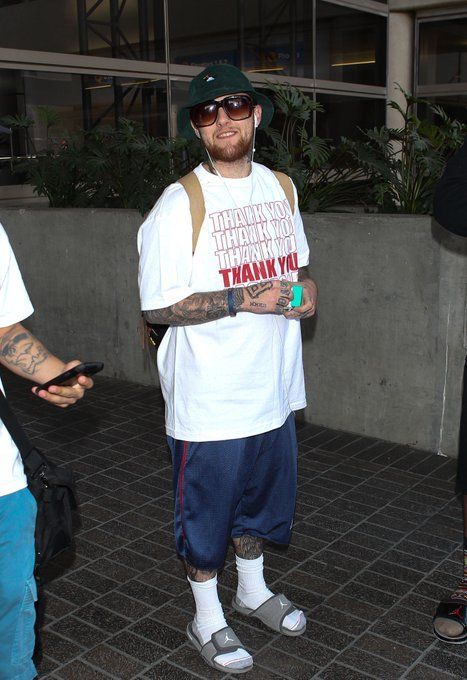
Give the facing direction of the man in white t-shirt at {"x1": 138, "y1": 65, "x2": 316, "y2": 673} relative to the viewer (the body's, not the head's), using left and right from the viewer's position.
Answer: facing the viewer and to the right of the viewer

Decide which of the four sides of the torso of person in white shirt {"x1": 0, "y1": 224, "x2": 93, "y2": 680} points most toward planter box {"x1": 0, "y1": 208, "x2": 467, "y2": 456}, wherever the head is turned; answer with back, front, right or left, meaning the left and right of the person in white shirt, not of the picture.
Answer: left

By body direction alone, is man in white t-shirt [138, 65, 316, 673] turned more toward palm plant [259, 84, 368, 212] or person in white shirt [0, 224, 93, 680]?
the person in white shirt

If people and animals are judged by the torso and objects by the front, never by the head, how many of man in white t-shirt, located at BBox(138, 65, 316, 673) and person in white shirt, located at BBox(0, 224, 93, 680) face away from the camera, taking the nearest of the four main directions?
0

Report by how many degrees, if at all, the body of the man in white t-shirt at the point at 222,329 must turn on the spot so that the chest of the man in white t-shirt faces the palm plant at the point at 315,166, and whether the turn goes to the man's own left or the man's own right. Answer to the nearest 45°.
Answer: approximately 135° to the man's own left

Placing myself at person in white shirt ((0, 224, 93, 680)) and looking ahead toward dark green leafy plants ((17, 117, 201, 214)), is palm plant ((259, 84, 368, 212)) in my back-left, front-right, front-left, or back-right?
front-right

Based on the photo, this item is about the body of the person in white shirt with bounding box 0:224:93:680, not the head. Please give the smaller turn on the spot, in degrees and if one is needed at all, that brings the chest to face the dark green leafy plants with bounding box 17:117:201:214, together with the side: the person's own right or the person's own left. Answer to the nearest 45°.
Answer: approximately 135° to the person's own left

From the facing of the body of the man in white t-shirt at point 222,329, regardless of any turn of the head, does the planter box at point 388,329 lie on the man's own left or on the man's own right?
on the man's own left
